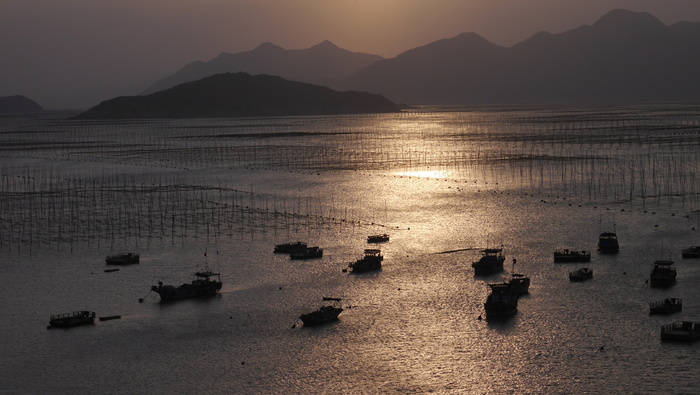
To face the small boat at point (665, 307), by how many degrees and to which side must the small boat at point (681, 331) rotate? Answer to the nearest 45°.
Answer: approximately 90° to its right

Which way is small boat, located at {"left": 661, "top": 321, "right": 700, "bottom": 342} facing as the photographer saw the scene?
facing to the left of the viewer
